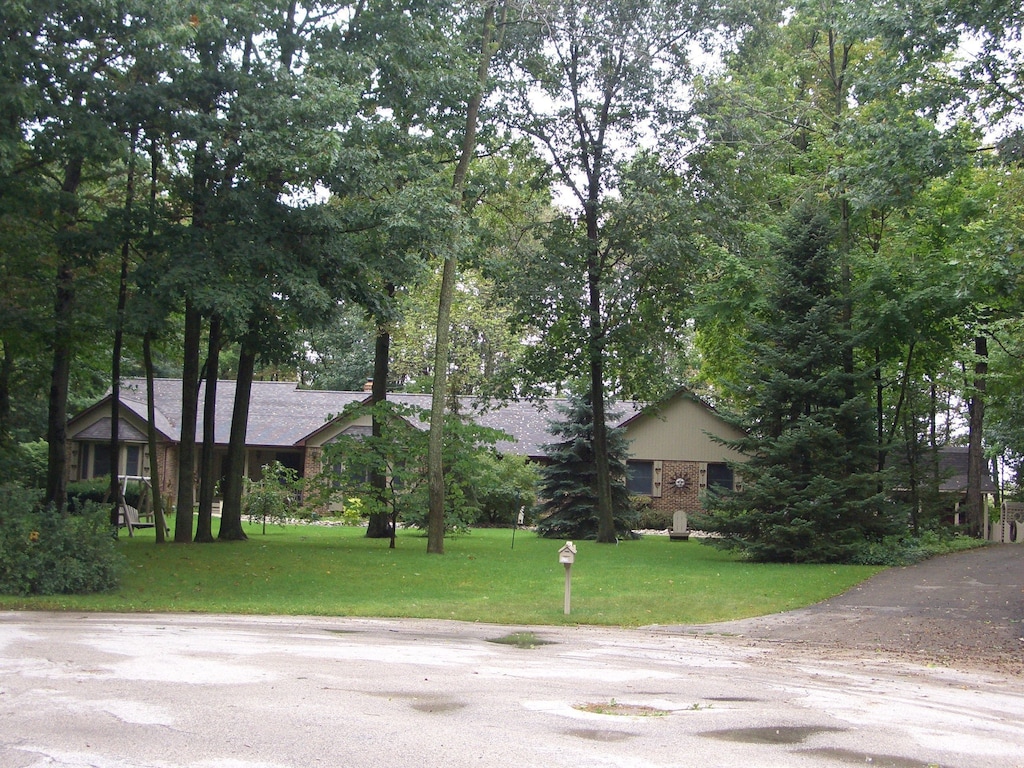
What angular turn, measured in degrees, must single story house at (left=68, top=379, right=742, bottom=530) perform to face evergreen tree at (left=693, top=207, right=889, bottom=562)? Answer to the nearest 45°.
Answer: approximately 45° to its left

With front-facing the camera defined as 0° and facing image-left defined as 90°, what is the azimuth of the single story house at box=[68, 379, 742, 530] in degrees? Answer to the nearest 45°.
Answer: approximately 0°

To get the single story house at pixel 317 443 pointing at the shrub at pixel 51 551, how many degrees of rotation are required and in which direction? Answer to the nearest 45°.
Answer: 0° — it already faces it

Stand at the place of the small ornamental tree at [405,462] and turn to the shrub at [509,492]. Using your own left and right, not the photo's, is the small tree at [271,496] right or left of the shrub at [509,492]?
left

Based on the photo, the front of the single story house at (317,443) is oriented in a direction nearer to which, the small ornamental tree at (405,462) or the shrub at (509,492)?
the small ornamental tree

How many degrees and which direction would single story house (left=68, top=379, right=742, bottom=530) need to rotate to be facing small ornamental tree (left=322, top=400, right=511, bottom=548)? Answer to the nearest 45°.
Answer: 0° — it already faces it

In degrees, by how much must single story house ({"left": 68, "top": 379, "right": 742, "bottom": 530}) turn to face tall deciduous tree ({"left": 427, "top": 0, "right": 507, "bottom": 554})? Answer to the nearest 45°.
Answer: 0° — it already faces it

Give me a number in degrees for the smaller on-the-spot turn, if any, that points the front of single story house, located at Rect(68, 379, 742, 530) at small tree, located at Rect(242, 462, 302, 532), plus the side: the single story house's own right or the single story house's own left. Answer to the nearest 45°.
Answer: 0° — it already faces it

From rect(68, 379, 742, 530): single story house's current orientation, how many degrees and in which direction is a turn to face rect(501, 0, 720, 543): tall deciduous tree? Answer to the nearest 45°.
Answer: approximately 45° to its left

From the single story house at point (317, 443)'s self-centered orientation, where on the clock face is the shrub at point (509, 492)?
The shrub is roughly at 10 o'clock from the single story house.
